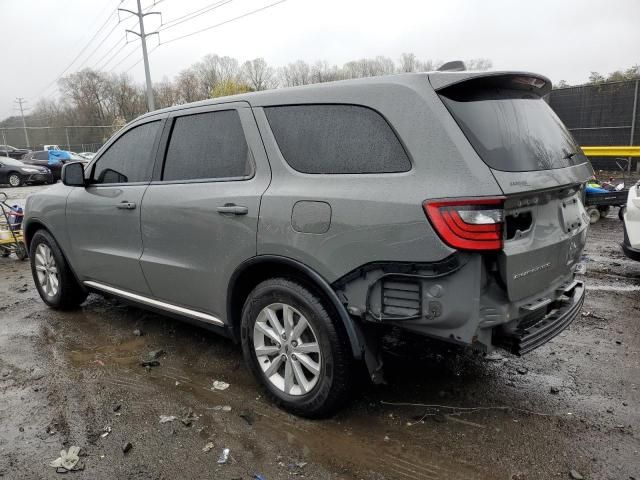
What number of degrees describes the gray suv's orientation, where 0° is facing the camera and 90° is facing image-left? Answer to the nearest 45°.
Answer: approximately 135°

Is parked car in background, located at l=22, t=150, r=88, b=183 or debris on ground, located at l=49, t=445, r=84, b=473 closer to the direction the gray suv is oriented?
the parked car in background

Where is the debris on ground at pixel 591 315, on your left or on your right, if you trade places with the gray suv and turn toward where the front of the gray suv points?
on your right
